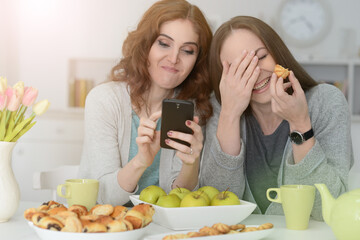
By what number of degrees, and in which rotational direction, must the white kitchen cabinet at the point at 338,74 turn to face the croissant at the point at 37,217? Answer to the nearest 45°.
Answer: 0° — it already faces it

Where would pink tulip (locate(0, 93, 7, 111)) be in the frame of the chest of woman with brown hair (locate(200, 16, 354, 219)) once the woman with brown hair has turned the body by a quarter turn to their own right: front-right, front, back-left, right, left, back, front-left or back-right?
front-left

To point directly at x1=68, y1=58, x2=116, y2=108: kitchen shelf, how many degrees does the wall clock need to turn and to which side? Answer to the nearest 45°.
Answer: approximately 90° to its right

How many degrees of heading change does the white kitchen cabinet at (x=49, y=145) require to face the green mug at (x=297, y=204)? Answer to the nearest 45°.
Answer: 0° — it already faces it

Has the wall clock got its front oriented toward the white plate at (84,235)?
yes

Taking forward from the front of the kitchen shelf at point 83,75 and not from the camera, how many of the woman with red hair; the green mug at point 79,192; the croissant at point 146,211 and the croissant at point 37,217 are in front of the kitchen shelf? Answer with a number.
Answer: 4

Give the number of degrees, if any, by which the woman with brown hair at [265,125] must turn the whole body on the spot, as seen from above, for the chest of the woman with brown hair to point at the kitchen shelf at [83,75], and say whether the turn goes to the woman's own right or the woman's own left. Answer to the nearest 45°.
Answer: approximately 135° to the woman's own right

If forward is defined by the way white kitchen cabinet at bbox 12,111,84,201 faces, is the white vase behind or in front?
in front

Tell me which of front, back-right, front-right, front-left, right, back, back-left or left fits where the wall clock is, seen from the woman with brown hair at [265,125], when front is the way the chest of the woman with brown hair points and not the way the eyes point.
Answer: back
